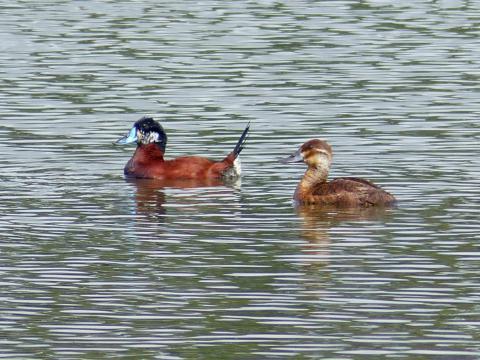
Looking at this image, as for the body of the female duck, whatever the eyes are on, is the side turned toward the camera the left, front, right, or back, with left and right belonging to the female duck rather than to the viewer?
left
